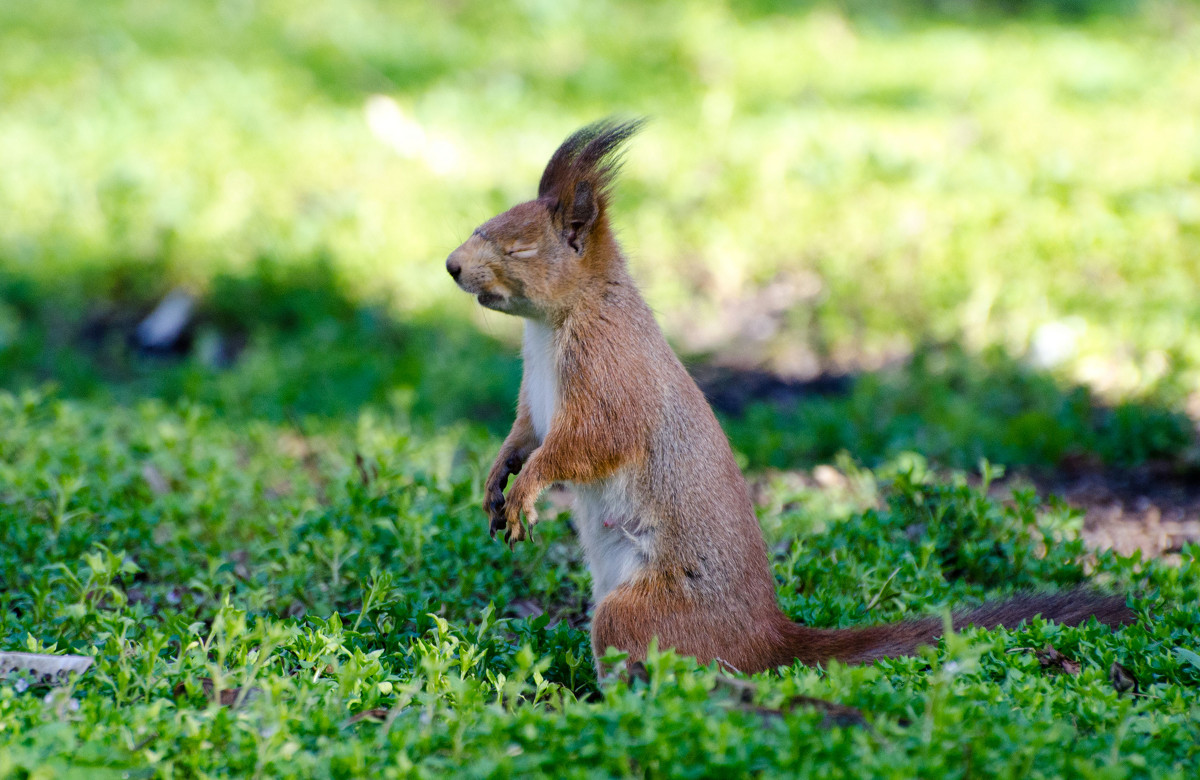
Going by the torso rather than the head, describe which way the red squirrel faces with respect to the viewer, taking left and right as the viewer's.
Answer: facing to the left of the viewer
